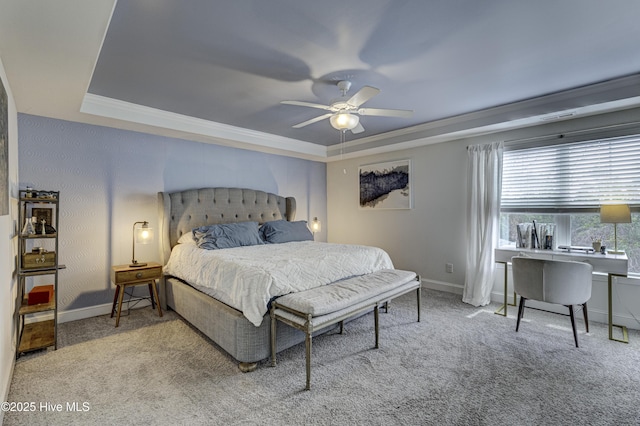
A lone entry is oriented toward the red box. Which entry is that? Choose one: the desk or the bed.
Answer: the desk

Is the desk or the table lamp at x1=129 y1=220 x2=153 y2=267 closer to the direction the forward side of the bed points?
the desk

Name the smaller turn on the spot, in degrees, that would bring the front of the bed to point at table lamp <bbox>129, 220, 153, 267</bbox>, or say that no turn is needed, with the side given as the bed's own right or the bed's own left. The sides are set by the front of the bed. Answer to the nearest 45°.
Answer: approximately 180°

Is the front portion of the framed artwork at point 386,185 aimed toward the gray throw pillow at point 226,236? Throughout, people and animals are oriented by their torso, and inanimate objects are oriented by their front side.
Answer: yes

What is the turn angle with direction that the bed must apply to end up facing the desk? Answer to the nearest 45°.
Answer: approximately 45° to its left

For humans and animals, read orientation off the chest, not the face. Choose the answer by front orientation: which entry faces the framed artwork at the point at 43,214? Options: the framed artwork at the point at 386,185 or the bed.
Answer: the framed artwork at the point at 386,185

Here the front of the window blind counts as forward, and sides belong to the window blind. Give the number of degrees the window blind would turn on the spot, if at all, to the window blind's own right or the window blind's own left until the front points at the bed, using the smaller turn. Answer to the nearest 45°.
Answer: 0° — it already faces it

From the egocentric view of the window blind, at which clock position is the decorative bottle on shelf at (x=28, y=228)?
The decorative bottle on shelf is roughly at 12 o'clock from the window blind.

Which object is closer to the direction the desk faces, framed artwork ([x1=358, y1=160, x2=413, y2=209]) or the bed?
the bed

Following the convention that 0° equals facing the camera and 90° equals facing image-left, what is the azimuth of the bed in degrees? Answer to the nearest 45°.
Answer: approximately 315°

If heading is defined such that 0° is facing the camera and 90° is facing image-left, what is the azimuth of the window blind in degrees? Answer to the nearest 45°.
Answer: approximately 45°
